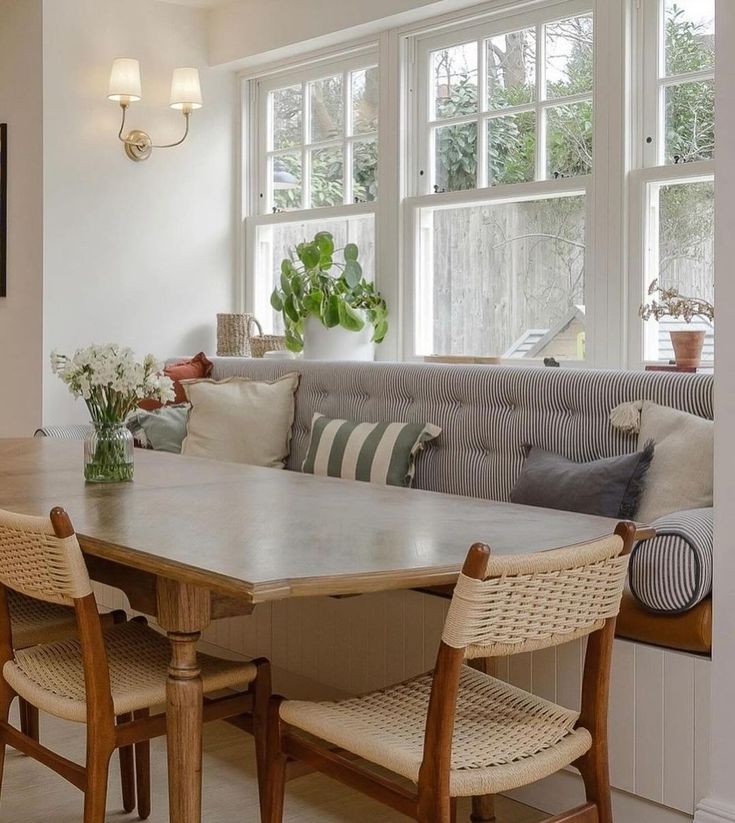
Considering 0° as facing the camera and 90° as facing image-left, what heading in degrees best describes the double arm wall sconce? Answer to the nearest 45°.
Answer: approximately 315°

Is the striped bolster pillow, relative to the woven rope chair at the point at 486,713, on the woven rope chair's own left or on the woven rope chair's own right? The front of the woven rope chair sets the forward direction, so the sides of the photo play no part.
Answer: on the woven rope chair's own right

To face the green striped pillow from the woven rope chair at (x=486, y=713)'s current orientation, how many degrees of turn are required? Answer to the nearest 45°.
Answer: approximately 45° to its right

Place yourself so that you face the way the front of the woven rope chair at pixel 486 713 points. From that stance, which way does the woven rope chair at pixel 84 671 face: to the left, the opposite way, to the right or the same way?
to the right

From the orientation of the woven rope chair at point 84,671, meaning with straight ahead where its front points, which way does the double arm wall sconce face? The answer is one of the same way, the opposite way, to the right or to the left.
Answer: to the right

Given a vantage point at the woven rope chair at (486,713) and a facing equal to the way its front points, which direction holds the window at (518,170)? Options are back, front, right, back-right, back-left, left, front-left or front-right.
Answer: front-right

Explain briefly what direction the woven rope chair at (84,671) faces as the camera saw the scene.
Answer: facing away from the viewer and to the right of the viewer

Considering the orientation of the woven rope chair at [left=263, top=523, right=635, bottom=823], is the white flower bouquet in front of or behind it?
in front

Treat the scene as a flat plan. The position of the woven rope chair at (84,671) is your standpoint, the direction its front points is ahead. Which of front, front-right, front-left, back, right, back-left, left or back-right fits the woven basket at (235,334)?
front-left

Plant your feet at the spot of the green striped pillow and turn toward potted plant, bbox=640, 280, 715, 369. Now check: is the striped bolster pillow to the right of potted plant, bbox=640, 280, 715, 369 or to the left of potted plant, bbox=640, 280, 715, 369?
right

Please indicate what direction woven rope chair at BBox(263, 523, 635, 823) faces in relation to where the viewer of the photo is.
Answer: facing away from the viewer and to the left of the viewer
